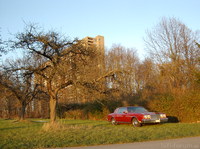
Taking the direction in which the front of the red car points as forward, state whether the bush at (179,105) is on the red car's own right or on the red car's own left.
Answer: on the red car's own left

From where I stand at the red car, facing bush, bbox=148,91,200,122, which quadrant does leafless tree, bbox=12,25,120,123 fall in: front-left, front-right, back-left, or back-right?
back-left

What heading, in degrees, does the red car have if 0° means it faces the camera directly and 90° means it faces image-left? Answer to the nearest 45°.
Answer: approximately 315°

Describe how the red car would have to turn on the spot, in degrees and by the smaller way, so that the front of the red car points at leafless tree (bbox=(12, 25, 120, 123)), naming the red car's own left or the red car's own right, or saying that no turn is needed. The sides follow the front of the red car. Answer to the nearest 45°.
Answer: approximately 135° to the red car's own right
